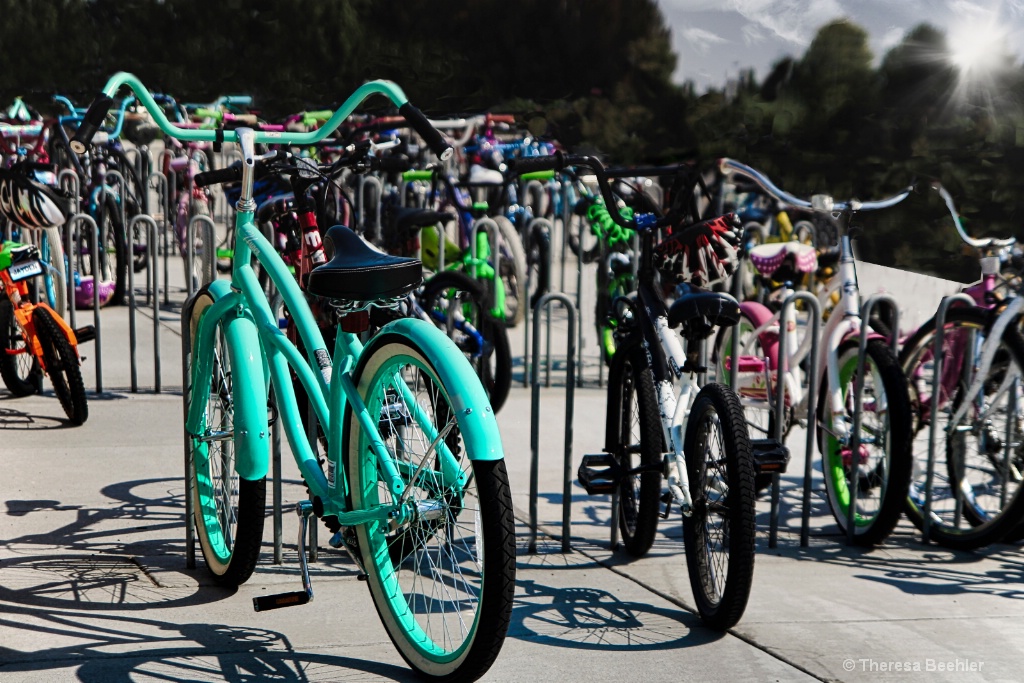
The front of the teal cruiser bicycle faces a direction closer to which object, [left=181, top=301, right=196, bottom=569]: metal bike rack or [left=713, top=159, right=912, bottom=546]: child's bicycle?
the metal bike rack

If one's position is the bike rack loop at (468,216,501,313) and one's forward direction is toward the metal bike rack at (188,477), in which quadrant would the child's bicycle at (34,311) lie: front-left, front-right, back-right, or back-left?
front-right

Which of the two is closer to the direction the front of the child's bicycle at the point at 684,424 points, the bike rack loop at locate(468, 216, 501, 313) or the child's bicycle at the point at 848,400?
the bike rack loop

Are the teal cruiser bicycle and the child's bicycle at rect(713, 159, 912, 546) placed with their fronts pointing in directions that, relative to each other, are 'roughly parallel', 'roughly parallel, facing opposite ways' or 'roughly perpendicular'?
roughly parallel, facing opposite ways

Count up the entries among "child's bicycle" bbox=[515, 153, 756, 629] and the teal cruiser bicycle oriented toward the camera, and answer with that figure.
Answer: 0

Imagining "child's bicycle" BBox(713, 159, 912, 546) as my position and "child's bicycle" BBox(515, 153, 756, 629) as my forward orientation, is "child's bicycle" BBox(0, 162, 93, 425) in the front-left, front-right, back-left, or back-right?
front-right

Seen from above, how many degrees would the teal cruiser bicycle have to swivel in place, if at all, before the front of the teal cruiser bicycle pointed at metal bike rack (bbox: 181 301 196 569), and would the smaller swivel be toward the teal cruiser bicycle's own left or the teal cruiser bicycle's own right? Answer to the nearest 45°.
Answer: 0° — it already faces it

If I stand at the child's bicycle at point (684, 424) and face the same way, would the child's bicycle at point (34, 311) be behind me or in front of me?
in front

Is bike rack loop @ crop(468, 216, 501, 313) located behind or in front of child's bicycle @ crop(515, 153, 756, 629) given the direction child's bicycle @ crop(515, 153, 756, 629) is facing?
in front

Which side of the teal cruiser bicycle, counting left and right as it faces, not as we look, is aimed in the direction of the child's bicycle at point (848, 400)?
right

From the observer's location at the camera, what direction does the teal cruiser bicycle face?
facing away from the viewer and to the left of the viewer

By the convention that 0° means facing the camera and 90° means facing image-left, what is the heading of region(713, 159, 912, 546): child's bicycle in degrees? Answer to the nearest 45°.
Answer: approximately 315°

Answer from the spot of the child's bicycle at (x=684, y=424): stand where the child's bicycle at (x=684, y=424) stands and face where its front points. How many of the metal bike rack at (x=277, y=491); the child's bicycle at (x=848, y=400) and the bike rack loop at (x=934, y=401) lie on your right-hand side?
2

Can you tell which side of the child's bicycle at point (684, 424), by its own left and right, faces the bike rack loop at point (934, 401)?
right
